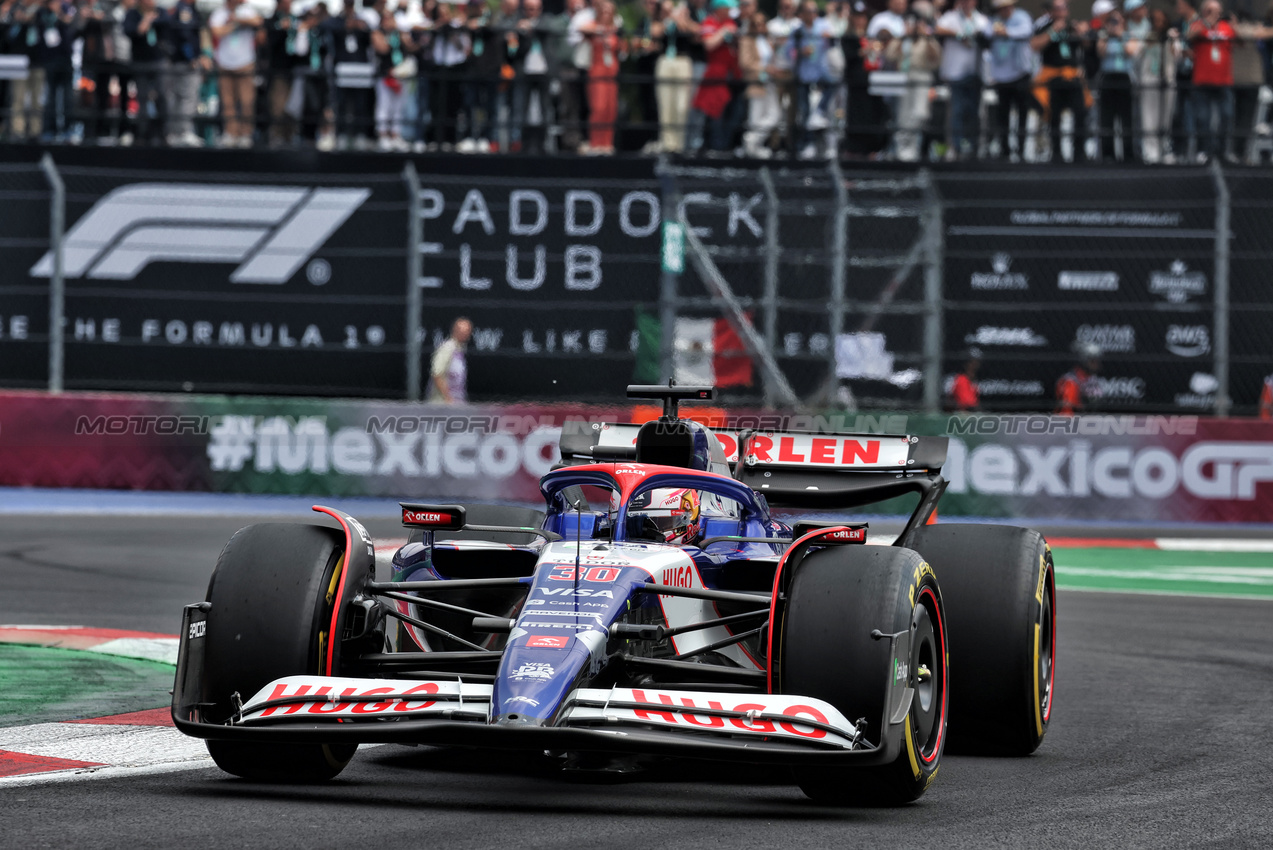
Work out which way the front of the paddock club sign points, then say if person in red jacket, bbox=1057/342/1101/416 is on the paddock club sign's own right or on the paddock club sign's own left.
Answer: on the paddock club sign's own left

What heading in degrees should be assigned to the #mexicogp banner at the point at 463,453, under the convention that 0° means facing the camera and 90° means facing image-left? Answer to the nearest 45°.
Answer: approximately 0°

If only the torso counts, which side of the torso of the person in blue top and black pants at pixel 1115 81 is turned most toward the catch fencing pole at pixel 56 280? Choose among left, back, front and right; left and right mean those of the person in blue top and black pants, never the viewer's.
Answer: right

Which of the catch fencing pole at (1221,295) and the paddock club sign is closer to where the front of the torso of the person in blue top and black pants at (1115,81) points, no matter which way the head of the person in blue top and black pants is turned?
the catch fencing pole

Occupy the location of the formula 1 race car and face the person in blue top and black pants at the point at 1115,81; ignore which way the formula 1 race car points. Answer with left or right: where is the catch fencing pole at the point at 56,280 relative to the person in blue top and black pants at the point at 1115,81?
left

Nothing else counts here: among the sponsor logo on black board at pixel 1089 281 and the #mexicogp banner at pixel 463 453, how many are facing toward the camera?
2

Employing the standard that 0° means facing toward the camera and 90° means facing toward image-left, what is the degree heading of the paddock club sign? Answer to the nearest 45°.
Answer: approximately 0°
